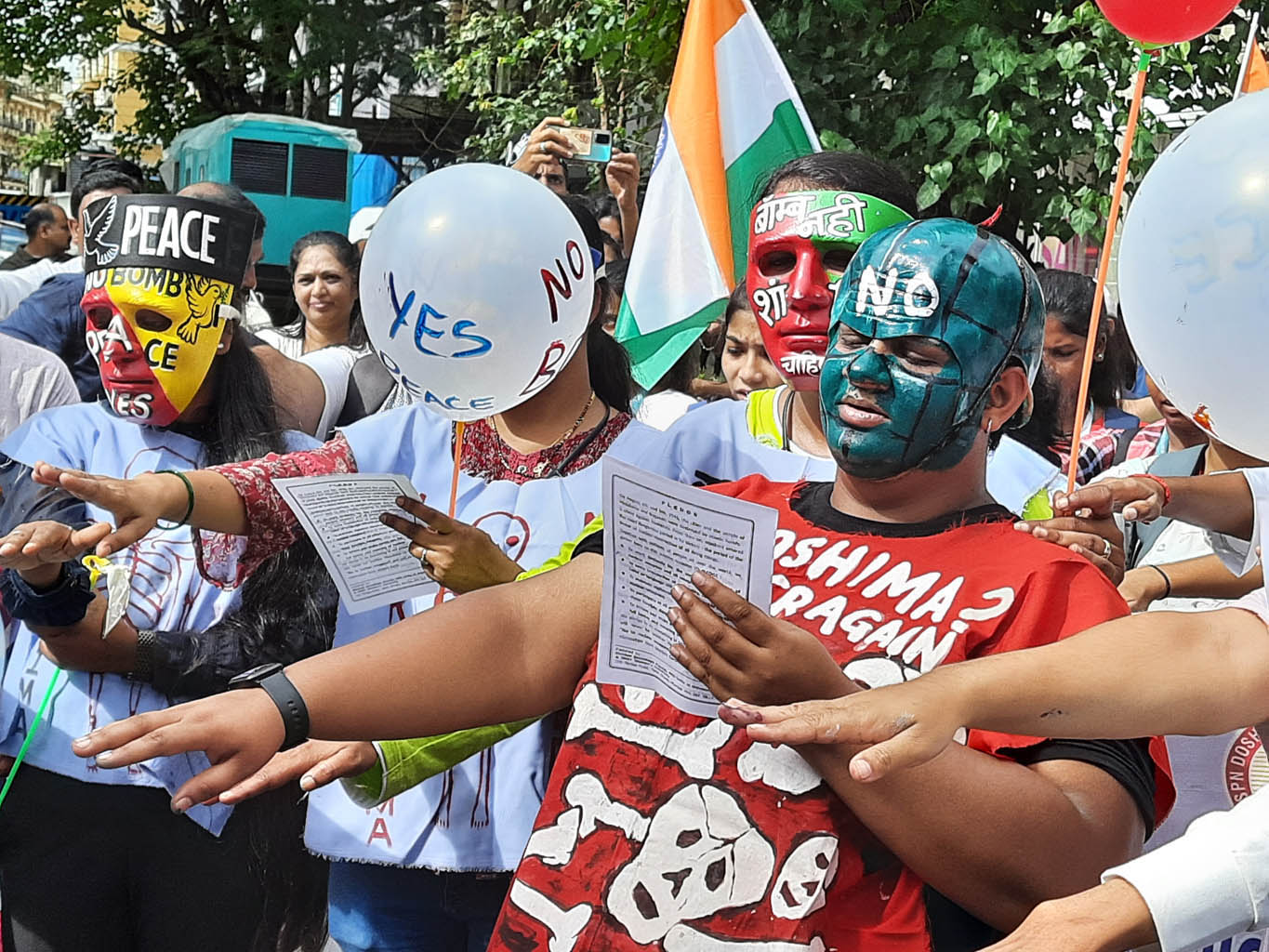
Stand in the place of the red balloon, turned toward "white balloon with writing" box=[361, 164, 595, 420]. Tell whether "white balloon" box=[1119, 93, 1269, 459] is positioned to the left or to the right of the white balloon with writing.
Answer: left
